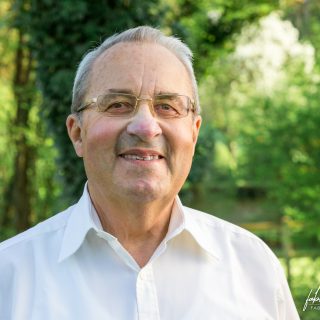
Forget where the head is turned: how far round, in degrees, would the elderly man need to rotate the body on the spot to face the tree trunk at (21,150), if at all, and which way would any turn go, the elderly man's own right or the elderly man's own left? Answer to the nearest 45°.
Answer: approximately 180°

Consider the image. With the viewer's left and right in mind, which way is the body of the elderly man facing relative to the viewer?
facing the viewer
